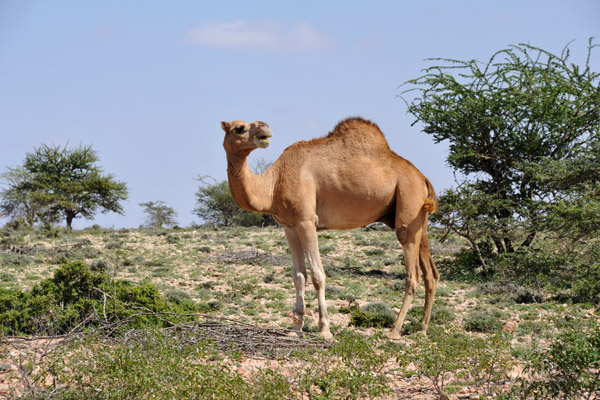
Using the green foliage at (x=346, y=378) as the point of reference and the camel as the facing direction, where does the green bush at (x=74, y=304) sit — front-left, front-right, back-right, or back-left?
front-left

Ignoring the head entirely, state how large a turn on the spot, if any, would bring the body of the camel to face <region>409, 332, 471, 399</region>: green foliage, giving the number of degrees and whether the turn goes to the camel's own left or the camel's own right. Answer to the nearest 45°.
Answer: approximately 135° to the camel's own left

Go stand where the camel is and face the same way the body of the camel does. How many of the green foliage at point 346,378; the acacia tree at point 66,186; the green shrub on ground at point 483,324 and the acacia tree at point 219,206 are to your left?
1

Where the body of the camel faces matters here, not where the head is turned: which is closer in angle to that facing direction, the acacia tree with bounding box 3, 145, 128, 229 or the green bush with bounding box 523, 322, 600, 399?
the acacia tree

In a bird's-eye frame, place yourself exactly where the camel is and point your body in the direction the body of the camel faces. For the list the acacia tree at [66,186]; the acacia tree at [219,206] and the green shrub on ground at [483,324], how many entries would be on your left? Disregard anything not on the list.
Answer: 0

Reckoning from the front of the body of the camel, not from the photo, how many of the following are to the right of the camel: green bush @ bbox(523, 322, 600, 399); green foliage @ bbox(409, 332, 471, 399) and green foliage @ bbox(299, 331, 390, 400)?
0

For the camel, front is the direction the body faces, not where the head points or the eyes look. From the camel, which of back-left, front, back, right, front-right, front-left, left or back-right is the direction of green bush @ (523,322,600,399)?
back-left

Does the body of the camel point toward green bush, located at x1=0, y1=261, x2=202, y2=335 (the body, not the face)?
yes

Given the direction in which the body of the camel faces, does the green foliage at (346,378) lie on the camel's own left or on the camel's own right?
on the camel's own left

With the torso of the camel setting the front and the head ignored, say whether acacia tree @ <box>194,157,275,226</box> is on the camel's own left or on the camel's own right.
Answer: on the camel's own right

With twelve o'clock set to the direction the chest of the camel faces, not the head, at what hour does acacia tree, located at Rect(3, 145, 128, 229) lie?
The acacia tree is roughly at 2 o'clock from the camel.

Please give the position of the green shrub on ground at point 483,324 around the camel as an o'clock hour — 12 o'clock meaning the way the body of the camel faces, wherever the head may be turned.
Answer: The green shrub on ground is roughly at 5 o'clock from the camel.

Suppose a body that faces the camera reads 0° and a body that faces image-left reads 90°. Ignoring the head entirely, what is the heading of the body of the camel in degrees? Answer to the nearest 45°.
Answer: approximately 90°
